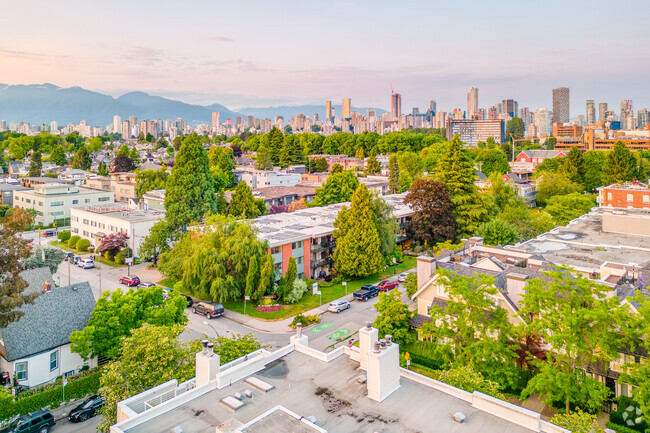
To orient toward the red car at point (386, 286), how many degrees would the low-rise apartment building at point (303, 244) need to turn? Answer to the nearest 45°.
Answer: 0° — it already faces it
